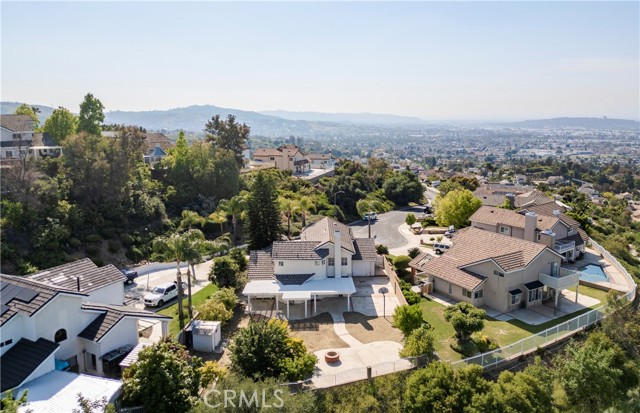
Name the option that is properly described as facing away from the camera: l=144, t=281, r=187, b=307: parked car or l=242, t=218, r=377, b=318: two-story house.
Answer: the two-story house

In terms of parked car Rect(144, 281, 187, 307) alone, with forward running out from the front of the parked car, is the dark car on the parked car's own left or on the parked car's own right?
on the parked car's own right

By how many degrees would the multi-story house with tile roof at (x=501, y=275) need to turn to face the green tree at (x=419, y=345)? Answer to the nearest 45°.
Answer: approximately 135° to its left

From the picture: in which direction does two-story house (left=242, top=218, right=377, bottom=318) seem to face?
away from the camera

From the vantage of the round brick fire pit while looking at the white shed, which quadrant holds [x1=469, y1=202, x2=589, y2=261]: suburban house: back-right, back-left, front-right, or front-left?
back-right

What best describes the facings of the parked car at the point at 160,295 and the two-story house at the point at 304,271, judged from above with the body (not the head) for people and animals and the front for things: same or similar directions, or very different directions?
very different directions

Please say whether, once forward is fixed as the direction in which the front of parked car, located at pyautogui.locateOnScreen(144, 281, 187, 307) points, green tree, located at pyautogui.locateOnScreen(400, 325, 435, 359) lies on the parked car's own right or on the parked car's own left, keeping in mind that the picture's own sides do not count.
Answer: on the parked car's own left

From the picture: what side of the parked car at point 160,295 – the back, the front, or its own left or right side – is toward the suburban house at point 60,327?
front

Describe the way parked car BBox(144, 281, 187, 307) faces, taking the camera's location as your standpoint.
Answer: facing the viewer and to the left of the viewer

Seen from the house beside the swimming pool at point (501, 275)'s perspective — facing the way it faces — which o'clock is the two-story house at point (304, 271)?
The two-story house is roughly at 10 o'clock from the house beside the swimming pool.

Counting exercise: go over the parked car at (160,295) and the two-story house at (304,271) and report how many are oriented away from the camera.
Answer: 1

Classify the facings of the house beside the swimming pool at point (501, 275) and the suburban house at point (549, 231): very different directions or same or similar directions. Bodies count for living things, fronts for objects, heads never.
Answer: same or similar directions

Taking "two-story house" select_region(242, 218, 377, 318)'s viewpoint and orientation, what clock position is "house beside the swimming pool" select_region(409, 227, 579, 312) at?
The house beside the swimming pool is roughly at 3 o'clock from the two-story house.

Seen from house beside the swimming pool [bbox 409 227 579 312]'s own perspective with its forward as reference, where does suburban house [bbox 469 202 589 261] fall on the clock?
The suburban house is roughly at 2 o'clock from the house beside the swimming pool.

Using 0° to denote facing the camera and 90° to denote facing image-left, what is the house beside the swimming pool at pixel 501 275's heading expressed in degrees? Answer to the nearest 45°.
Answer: approximately 135°
